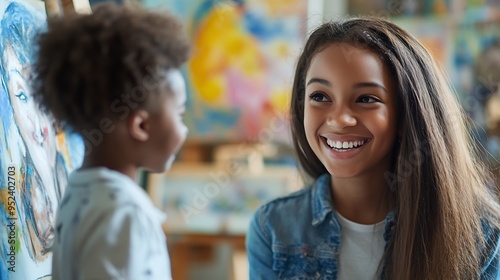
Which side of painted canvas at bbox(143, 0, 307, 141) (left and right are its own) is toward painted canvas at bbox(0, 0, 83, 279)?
front

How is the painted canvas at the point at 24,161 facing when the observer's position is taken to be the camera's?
facing the viewer and to the right of the viewer

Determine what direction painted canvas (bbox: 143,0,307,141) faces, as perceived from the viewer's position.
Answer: facing the viewer

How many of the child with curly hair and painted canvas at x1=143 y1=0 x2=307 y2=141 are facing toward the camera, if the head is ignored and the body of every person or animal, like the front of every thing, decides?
1

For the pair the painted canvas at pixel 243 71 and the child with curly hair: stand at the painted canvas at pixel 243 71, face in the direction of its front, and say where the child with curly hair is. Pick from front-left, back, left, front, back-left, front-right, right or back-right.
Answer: front

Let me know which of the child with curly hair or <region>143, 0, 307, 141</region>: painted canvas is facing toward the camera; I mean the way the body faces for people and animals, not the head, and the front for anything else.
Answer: the painted canvas

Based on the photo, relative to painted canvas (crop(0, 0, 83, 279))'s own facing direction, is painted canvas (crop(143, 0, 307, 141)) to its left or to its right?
on its left

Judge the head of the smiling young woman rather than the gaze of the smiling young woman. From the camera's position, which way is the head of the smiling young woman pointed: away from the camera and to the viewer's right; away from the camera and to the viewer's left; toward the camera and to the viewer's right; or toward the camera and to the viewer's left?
toward the camera and to the viewer's left

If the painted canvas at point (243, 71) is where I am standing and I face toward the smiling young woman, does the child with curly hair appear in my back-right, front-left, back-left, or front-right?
front-right

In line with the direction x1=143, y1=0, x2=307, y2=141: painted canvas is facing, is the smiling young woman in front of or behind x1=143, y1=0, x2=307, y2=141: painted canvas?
in front

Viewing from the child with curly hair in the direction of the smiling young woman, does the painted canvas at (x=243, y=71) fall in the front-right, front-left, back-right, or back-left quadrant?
front-left

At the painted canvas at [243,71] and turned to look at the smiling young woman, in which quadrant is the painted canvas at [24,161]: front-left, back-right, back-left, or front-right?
front-right

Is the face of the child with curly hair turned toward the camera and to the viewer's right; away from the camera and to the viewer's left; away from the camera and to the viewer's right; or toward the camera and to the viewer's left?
away from the camera and to the viewer's right

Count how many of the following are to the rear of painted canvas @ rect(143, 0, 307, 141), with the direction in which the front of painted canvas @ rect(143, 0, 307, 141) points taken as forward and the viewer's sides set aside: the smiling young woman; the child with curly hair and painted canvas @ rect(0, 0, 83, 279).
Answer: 0

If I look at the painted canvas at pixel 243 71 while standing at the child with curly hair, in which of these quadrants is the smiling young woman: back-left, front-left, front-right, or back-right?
front-right

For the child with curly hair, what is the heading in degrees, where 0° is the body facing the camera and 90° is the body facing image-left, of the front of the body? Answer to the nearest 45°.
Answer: approximately 225°
